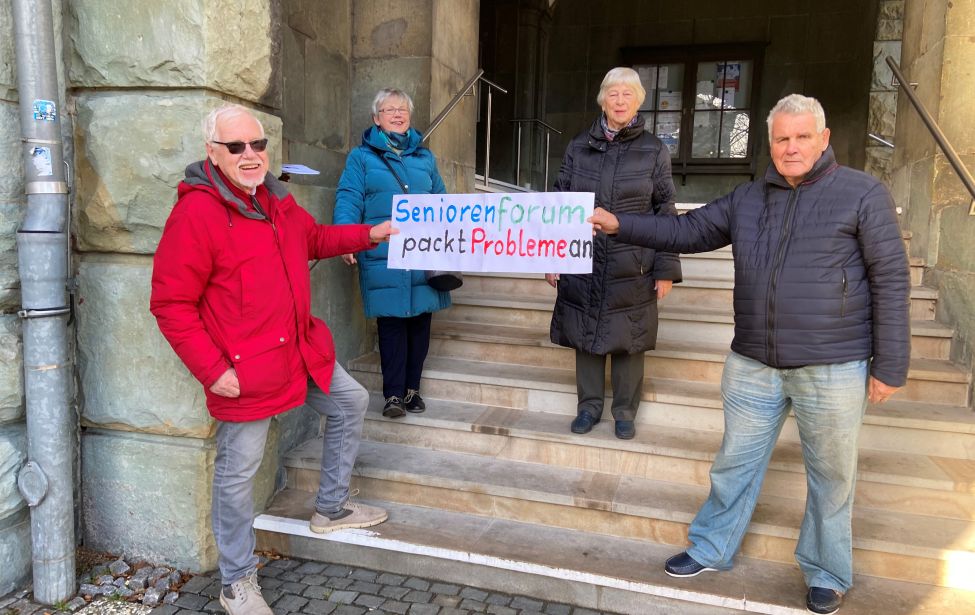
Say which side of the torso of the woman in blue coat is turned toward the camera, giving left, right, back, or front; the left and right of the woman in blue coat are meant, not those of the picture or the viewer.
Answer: front

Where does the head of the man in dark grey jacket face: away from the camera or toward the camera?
toward the camera

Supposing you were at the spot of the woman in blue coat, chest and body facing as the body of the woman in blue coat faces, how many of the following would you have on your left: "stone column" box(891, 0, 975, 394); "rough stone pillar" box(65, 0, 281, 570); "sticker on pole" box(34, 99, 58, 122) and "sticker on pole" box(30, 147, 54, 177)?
1

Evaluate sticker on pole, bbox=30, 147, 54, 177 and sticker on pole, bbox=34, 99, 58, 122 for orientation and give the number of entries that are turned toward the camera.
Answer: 2

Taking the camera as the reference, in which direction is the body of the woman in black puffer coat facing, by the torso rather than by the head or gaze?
toward the camera

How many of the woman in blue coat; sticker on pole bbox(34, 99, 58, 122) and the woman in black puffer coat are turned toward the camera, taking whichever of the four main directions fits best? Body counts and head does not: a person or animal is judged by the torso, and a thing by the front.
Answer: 3

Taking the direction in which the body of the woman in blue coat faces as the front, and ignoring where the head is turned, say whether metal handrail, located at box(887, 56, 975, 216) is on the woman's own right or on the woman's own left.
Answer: on the woman's own left

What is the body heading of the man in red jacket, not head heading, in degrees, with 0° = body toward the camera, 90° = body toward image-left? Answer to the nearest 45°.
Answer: approximately 315°

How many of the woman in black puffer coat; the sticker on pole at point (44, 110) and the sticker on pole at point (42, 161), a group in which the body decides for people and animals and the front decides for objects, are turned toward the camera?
3

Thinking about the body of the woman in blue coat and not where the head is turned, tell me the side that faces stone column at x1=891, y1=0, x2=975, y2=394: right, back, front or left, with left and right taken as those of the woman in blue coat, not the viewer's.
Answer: left

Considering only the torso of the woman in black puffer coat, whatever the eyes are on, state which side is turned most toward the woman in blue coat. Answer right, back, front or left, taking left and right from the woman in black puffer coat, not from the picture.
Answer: right

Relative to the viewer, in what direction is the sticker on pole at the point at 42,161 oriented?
toward the camera

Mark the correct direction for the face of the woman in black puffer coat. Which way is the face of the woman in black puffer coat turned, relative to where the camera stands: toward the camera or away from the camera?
toward the camera

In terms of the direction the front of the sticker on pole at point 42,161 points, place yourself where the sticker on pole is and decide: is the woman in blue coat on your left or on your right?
on your left
